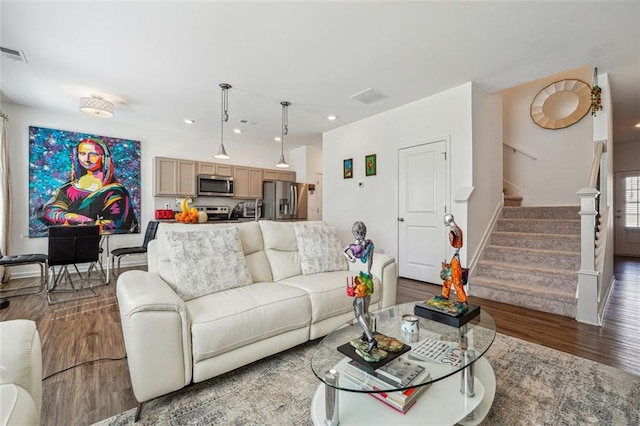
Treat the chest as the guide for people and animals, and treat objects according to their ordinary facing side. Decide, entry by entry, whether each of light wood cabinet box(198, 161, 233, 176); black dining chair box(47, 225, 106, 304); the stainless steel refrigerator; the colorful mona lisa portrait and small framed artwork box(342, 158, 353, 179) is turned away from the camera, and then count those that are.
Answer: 1

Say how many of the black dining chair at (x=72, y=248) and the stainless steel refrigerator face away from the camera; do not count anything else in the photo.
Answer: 1

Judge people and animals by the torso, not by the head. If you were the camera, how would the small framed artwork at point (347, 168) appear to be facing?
facing the viewer and to the left of the viewer

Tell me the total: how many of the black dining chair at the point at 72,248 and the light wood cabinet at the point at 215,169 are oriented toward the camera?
1

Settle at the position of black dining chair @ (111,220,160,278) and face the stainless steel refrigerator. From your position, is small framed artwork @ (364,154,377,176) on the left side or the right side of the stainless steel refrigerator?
right

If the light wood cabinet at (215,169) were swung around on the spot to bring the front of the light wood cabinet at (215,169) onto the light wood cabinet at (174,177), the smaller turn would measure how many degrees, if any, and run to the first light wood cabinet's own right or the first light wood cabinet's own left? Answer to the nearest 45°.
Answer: approximately 90° to the first light wood cabinet's own right

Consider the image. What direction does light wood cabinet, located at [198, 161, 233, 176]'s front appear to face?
toward the camera

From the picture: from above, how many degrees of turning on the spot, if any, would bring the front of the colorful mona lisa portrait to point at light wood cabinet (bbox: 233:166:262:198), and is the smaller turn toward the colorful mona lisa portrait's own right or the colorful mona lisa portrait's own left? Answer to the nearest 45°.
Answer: approximately 45° to the colorful mona lisa portrait's own left

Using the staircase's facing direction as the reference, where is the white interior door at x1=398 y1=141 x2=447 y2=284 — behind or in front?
in front

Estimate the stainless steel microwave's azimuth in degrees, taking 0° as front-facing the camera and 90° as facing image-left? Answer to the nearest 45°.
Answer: approximately 0°

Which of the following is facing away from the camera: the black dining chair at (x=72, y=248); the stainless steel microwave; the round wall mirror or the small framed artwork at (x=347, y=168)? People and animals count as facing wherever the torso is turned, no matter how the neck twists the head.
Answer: the black dining chair

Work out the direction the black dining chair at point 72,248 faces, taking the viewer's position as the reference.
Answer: facing away from the viewer

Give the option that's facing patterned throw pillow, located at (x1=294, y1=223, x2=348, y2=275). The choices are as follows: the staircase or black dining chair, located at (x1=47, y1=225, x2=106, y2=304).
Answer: the staircase

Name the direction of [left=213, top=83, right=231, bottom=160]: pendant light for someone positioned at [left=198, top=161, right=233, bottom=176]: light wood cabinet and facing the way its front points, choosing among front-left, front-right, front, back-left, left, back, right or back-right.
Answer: front
